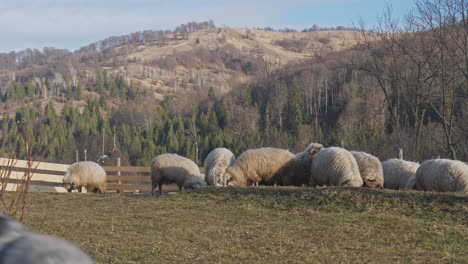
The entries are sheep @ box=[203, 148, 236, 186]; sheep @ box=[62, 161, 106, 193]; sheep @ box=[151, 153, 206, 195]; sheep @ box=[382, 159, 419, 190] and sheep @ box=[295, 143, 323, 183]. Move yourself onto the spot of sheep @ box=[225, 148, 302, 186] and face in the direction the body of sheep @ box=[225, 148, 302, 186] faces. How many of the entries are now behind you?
2

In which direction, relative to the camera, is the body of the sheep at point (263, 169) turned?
to the viewer's left

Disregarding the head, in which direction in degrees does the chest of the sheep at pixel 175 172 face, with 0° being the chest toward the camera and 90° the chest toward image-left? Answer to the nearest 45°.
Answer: approximately 270°

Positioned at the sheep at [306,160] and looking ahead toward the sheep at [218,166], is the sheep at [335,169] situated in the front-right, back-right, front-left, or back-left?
back-left

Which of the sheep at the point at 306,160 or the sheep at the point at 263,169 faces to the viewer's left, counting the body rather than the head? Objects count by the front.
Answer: the sheep at the point at 263,169

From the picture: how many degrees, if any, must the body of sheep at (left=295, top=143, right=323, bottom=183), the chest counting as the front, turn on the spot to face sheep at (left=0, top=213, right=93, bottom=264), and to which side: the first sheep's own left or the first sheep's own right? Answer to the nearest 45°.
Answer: approximately 90° to the first sheep's own right

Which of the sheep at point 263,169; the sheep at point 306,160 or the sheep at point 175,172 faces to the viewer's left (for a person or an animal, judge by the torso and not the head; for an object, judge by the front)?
the sheep at point 263,169
